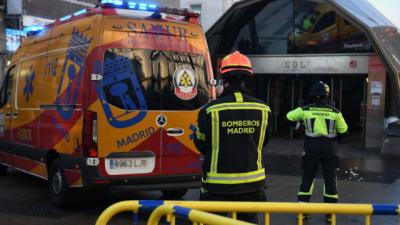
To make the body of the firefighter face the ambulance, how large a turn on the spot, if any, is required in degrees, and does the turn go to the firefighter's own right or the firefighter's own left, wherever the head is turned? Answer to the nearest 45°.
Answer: approximately 45° to the firefighter's own left

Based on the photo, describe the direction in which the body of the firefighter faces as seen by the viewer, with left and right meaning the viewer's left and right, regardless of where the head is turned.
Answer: facing away from the viewer
